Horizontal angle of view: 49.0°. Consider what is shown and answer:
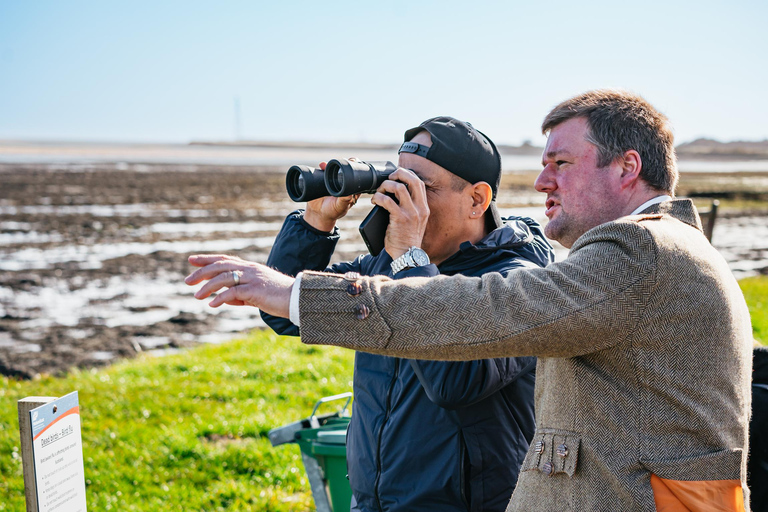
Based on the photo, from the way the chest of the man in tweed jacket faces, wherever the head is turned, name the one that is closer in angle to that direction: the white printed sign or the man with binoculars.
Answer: the white printed sign

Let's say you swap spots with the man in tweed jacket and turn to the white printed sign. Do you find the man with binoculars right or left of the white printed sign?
right

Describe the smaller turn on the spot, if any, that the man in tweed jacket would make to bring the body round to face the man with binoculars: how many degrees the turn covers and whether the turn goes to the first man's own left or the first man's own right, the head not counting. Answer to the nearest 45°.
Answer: approximately 45° to the first man's own right

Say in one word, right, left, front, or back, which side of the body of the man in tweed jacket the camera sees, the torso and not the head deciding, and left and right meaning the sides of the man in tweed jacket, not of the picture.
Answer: left

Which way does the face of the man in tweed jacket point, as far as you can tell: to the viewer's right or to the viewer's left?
to the viewer's left

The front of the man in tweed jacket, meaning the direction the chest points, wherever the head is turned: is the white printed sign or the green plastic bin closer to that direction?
the white printed sign
